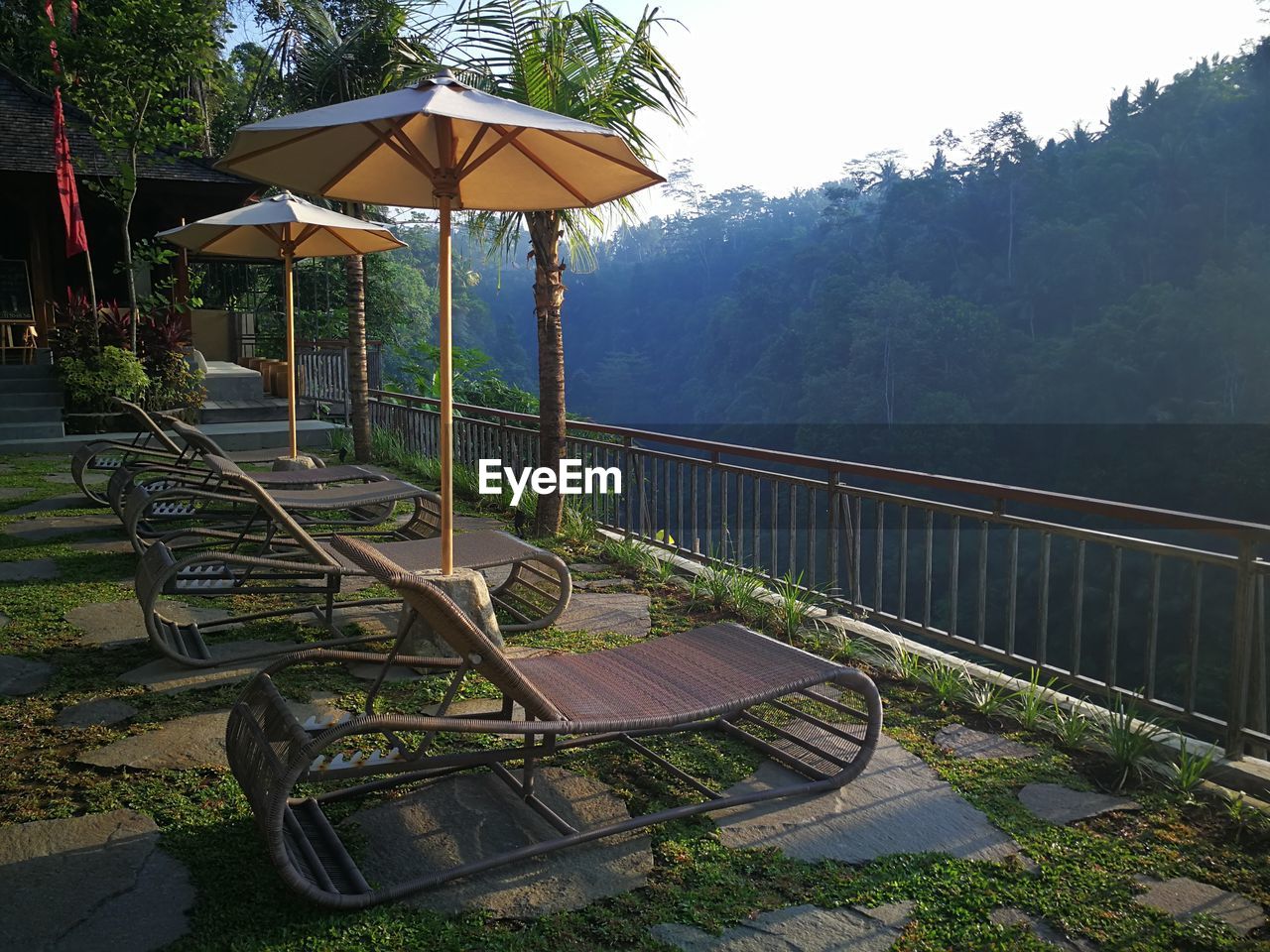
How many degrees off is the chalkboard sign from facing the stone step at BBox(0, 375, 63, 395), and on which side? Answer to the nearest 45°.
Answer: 0° — it already faces it

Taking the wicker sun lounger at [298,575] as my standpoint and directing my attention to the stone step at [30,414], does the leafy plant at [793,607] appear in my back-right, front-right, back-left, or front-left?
back-right

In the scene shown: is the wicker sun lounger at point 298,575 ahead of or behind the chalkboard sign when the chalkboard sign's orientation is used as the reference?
ahead

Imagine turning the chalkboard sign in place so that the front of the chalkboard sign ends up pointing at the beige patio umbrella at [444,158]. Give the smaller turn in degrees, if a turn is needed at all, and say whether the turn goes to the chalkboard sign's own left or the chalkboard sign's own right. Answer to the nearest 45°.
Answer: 0° — it already faces it

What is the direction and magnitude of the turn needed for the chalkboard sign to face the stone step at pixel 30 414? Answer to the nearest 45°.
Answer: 0° — it already faces it

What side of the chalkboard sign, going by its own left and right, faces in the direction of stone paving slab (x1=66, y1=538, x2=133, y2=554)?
front

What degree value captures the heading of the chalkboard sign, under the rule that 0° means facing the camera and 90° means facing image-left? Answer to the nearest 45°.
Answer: approximately 0°

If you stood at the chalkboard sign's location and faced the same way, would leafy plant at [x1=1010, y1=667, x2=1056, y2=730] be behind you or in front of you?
in front

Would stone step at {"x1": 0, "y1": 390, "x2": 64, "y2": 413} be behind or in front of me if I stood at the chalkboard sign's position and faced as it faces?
in front

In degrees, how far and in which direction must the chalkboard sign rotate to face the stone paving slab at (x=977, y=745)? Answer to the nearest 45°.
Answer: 0° — it already faces it
